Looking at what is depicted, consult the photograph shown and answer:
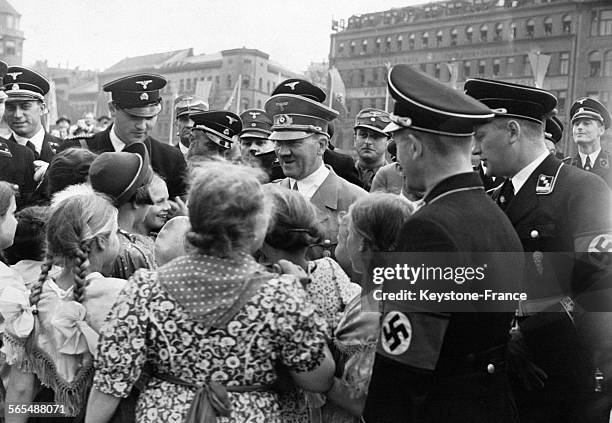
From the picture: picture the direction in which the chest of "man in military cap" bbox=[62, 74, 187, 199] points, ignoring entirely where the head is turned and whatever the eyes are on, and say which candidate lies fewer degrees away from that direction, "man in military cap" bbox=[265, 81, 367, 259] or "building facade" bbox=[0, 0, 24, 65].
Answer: the man in military cap

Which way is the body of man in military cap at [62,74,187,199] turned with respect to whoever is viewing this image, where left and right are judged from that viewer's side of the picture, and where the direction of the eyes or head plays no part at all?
facing the viewer and to the right of the viewer

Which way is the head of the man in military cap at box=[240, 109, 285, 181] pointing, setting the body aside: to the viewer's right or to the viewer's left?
to the viewer's left

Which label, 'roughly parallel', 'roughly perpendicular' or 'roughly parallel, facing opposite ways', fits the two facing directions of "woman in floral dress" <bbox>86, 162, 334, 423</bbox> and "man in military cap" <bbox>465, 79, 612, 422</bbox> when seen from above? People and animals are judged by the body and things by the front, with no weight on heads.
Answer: roughly perpendicular

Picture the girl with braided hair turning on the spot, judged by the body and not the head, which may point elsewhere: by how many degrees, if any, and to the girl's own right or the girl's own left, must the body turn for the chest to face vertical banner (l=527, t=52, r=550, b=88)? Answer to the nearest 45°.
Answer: approximately 45° to the girl's own right

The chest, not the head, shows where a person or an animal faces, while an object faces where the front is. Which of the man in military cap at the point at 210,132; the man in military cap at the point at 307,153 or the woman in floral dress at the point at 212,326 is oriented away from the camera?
the woman in floral dress

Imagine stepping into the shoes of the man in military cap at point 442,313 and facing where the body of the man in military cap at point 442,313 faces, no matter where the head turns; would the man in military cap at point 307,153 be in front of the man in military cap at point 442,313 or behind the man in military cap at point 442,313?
in front

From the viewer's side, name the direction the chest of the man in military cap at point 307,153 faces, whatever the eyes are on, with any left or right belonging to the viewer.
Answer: facing the viewer and to the left of the viewer

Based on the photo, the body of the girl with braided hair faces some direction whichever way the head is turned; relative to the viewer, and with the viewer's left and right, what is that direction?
facing away from the viewer and to the right of the viewer

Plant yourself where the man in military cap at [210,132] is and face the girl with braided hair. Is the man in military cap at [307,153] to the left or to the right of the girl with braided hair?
left

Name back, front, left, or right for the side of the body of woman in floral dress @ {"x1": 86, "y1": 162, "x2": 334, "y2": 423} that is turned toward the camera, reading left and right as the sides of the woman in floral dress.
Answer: back
